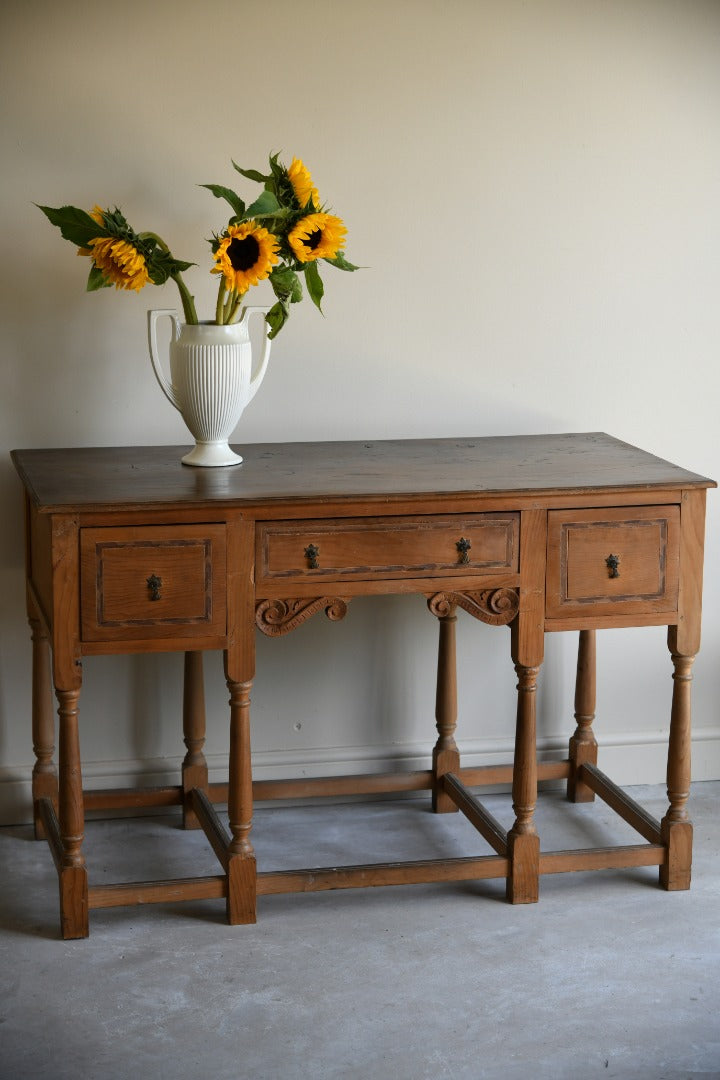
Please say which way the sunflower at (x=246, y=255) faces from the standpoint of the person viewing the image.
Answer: facing the viewer
